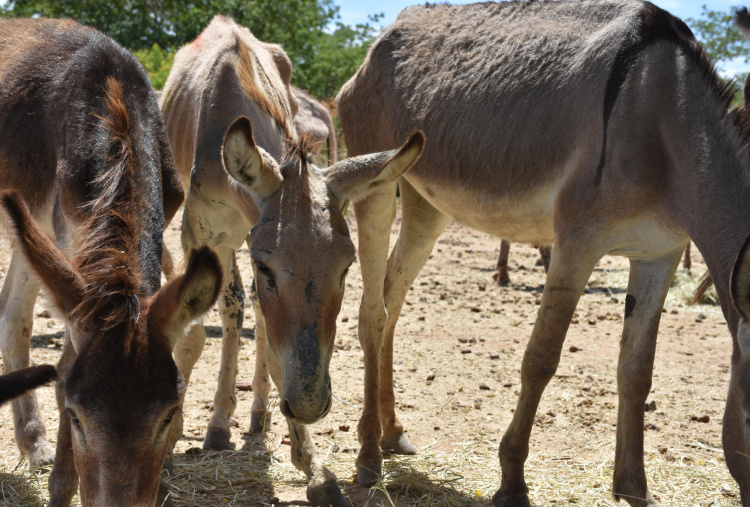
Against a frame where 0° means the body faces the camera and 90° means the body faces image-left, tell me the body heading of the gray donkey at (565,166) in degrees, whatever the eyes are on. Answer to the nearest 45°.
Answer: approximately 315°
